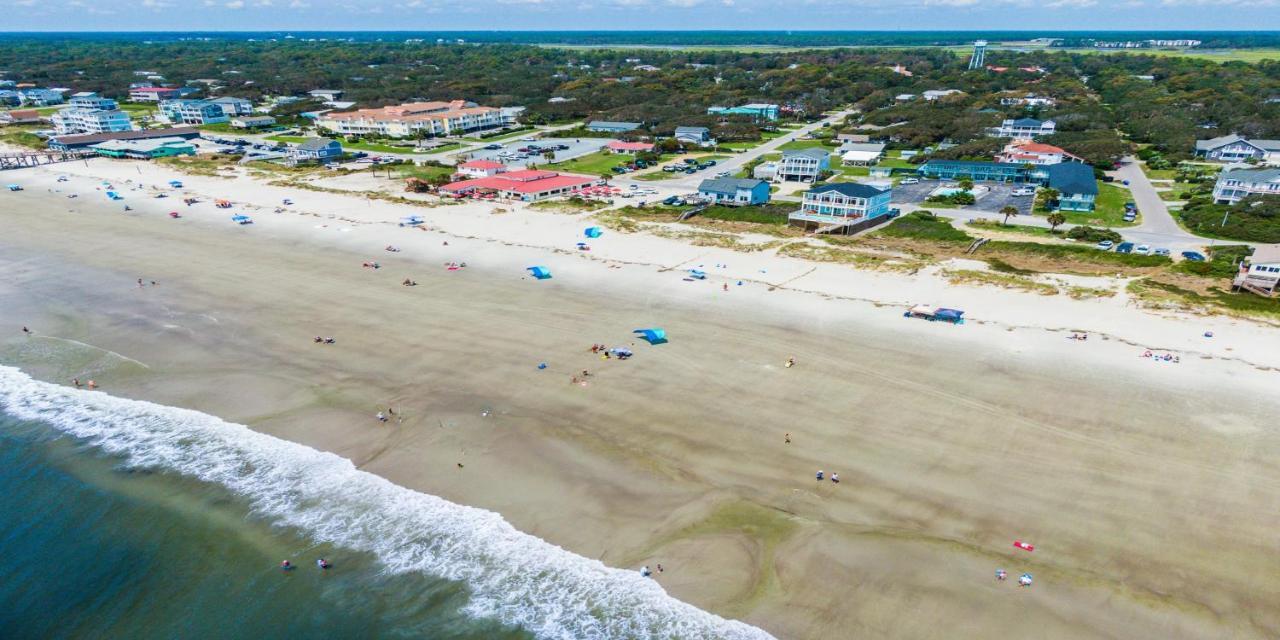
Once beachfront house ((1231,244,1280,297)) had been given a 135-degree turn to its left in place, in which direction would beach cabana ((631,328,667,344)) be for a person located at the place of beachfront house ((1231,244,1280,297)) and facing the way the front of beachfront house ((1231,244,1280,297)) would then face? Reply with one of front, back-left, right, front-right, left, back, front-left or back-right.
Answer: back-right

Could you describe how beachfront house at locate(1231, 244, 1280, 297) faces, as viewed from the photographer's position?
facing the viewer and to the left of the viewer
